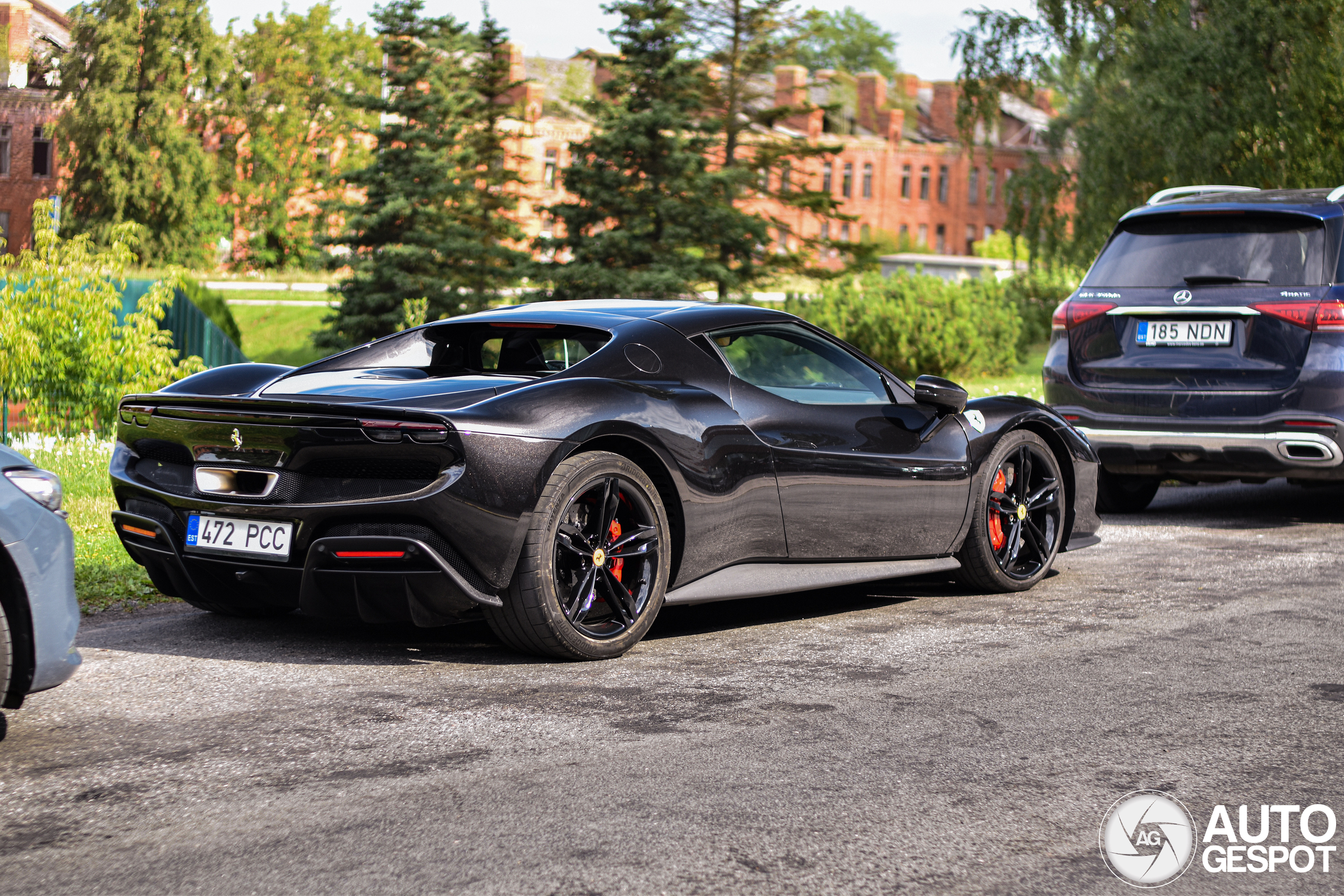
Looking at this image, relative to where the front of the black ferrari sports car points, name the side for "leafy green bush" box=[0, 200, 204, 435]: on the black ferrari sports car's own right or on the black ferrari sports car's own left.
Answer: on the black ferrari sports car's own left

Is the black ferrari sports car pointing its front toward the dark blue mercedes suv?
yes

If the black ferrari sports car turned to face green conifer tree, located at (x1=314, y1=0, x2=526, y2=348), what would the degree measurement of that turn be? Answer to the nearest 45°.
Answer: approximately 45° to its left

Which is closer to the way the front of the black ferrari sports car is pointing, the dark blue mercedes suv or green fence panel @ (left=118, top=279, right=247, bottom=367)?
the dark blue mercedes suv

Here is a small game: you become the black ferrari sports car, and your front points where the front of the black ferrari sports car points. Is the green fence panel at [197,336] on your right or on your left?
on your left

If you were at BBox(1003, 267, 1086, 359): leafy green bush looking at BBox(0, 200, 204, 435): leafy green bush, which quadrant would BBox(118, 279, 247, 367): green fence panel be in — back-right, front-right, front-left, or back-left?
front-right

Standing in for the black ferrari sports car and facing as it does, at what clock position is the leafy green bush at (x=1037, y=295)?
The leafy green bush is roughly at 11 o'clock from the black ferrari sports car.

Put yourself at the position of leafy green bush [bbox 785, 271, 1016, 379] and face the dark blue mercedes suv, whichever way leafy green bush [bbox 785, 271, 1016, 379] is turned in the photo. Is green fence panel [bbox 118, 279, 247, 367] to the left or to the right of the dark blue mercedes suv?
right

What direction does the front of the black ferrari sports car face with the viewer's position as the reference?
facing away from the viewer and to the right of the viewer

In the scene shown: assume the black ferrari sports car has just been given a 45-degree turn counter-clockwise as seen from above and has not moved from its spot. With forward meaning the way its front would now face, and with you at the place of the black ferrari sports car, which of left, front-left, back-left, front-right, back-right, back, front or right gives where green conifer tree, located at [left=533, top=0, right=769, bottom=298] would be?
front
